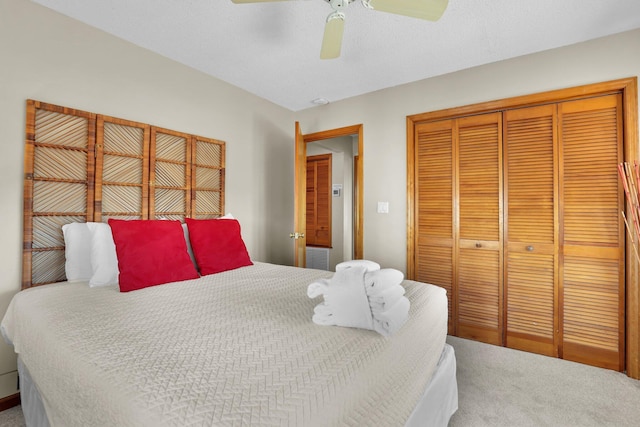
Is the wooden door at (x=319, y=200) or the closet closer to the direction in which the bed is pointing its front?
the closet

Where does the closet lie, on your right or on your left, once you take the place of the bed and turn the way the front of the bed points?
on your left

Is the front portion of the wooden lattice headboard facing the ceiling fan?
yes

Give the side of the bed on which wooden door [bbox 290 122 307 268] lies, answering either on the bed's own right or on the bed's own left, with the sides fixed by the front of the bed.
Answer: on the bed's own left

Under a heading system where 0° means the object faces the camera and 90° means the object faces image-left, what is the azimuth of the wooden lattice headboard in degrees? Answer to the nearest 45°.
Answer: approximately 315°

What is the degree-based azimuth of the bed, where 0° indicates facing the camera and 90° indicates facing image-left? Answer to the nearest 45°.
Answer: approximately 315°

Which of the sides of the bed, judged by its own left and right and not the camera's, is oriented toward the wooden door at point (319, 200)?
left
